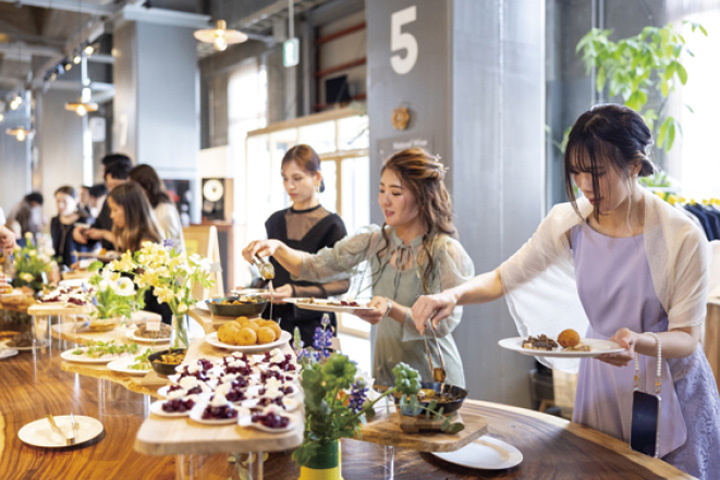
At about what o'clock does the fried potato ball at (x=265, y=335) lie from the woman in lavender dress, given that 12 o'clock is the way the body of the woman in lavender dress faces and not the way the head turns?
The fried potato ball is roughly at 1 o'clock from the woman in lavender dress.

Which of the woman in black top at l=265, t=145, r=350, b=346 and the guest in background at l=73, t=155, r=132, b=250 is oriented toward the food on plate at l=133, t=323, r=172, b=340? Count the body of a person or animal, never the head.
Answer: the woman in black top

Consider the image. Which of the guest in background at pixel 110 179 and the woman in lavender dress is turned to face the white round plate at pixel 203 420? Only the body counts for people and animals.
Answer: the woman in lavender dress

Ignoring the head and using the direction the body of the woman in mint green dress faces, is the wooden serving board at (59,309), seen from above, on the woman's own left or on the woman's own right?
on the woman's own right

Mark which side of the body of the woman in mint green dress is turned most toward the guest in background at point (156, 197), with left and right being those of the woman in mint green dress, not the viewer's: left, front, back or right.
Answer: right

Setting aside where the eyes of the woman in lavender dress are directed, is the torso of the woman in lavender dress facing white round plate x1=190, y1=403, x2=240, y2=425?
yes

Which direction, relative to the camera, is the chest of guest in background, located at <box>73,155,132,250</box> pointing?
to the viewer's left

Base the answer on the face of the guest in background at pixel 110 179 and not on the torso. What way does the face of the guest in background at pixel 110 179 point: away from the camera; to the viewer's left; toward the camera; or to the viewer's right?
to the viewer's left

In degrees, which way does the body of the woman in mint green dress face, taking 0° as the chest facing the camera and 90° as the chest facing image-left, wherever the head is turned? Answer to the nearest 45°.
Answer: approximately 45°
